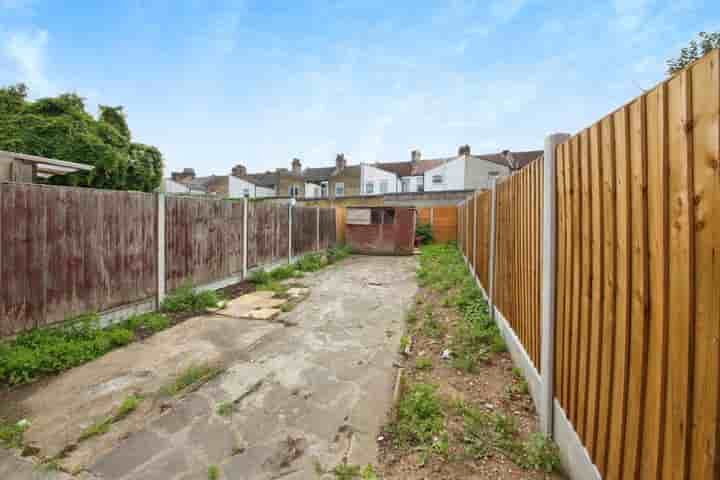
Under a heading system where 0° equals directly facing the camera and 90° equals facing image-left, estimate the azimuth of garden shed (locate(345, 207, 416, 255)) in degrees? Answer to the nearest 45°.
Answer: approximately 0°

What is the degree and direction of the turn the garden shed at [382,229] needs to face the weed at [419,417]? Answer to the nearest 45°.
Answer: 0° — it already faces it

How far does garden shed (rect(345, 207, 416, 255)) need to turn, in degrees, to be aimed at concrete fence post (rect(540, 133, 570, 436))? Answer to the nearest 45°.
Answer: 0° — it already faces it

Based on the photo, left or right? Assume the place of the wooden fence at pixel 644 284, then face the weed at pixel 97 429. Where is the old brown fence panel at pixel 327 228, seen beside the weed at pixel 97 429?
right

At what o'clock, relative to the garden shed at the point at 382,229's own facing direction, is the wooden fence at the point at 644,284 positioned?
The wooden fence is roughly at 12 o'clock from the garden shed.

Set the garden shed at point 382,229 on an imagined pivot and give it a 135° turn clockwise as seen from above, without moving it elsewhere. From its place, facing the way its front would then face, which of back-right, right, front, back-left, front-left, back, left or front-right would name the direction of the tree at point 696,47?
back-right

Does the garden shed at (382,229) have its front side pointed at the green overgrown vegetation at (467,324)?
yes

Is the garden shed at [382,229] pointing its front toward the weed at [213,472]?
yes
